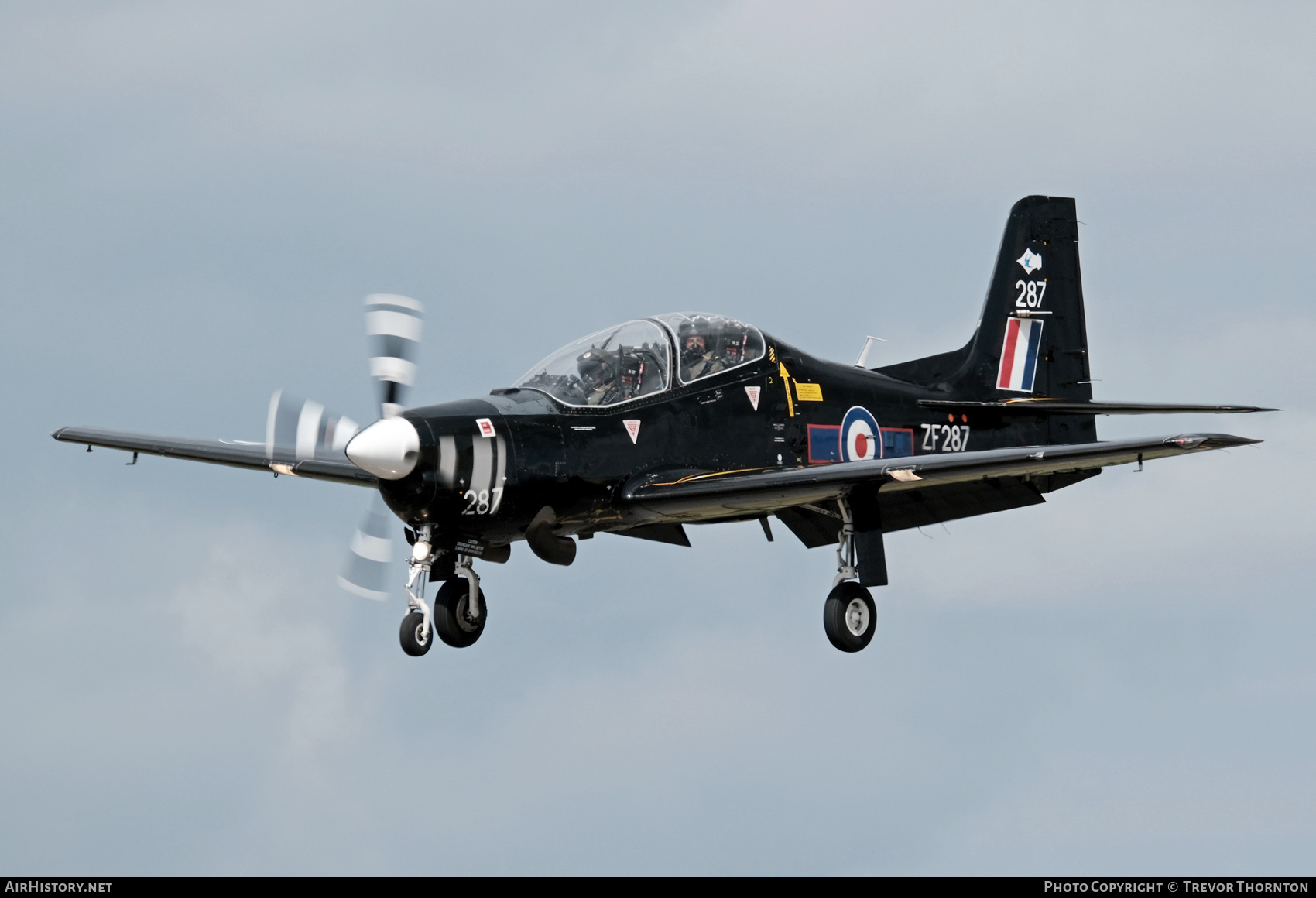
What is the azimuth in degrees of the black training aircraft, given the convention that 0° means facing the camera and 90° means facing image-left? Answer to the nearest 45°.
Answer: approximately 45°
